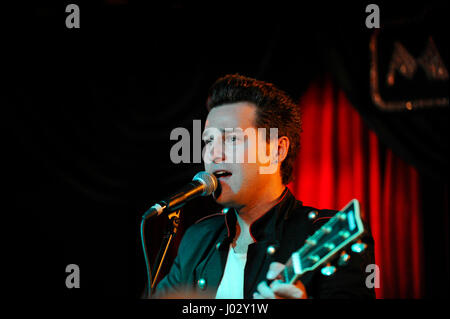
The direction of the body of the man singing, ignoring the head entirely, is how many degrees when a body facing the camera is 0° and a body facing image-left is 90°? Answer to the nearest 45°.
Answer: approximately 45°

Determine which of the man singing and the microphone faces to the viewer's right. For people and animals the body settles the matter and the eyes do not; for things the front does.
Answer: the microphone

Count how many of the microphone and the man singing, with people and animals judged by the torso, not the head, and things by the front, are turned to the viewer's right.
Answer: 1

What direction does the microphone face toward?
to the viewer's right
